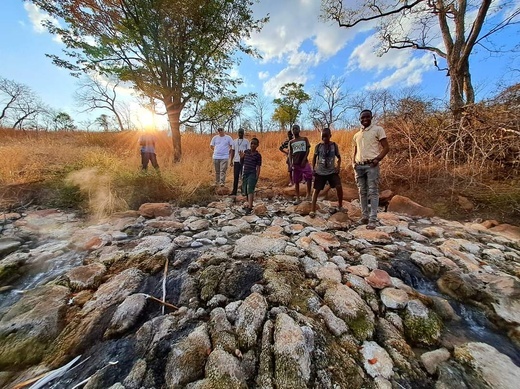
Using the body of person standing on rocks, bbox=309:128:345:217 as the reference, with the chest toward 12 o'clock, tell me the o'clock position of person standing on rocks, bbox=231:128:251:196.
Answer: person standing on rocks, bbox=231:128:251:196 is roughly at 4 o'clock from person standing on rocks, bbox=309:128:345:217.

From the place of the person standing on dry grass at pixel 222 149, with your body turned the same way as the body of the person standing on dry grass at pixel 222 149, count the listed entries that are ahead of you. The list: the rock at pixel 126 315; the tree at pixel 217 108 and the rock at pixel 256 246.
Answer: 2

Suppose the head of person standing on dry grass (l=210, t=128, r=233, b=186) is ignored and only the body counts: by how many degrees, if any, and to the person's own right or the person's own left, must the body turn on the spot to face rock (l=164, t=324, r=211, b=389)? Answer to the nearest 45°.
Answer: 0° — they already face it

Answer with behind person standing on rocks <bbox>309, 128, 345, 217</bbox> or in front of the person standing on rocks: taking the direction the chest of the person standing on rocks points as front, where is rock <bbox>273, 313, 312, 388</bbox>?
in front

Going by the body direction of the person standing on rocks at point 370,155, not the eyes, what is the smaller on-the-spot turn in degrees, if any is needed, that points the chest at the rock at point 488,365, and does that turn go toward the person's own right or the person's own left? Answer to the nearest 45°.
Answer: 0° — they already face it

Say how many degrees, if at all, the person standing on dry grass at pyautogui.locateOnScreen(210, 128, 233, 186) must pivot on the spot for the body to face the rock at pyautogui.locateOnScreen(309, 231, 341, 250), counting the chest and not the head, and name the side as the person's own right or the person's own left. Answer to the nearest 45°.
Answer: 0° — they already face it

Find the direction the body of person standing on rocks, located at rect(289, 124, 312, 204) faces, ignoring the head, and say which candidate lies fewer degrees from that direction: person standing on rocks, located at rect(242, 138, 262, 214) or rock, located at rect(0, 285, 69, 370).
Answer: the rock

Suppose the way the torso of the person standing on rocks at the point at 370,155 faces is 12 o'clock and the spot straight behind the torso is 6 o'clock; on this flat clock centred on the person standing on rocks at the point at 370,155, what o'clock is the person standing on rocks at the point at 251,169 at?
the person standing on rocks at the point at 251,169 is roughly at 3 o'clock from the person standing on rocks at the point at 370,155.

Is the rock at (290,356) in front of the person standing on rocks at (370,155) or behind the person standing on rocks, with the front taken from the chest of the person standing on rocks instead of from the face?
in front

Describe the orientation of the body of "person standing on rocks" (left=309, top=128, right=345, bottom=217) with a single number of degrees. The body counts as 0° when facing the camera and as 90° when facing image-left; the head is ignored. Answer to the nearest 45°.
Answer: approximately 0°
